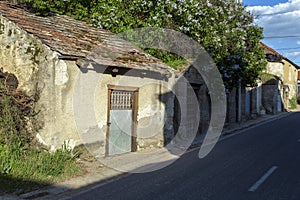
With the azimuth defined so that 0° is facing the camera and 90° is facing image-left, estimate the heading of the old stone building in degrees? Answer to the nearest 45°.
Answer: approximately 315°

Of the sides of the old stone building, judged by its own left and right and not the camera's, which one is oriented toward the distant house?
left

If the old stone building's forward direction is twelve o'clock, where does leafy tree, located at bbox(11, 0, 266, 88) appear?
The leafy tree is roughly at 9 o'clock from the old stone building.
